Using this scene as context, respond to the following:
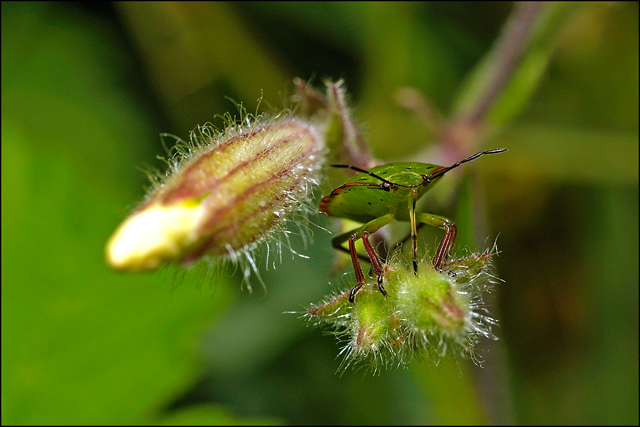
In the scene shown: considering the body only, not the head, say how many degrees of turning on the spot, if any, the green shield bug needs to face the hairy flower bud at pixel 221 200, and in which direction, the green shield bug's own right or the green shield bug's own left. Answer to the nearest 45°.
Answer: approximately 135° to the green shield bug's own right

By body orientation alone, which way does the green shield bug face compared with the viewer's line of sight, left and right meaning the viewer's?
facing the viewer and to the right of the viewer
